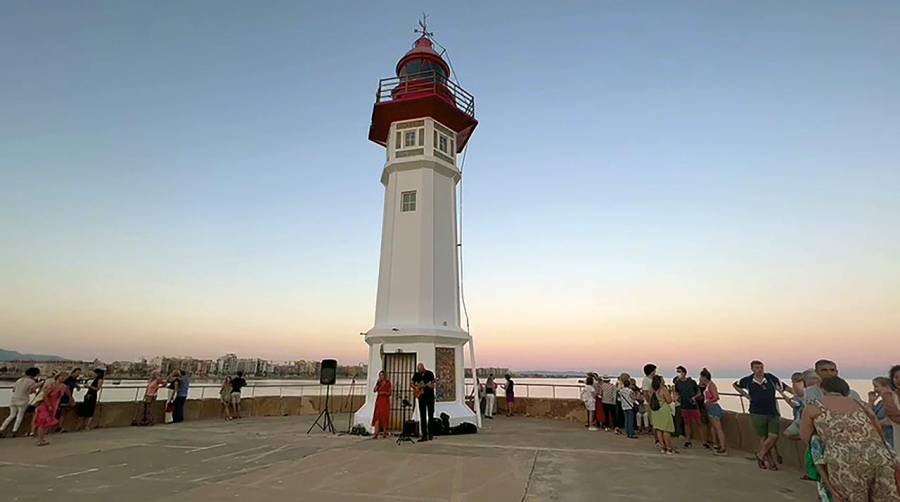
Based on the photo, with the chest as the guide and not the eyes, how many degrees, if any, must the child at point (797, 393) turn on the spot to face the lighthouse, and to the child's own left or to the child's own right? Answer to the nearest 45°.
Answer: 0° — they already face it

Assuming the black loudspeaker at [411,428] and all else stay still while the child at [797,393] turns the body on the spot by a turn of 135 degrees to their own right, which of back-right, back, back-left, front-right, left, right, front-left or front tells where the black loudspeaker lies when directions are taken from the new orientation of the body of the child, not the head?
back-left

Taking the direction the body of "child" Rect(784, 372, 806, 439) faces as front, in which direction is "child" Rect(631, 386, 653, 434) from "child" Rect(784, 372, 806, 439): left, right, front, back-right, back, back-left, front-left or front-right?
front-right

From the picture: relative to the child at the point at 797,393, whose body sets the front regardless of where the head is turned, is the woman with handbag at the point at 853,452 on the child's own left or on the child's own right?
on the child's own left

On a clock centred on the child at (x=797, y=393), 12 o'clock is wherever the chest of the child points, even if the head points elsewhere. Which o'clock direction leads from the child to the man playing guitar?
The man playing guitar is roughly at 12 o'clock from the child.

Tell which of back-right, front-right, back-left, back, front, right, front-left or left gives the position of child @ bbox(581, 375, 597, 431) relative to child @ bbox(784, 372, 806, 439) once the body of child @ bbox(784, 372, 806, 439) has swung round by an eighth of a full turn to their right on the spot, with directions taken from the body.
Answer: front

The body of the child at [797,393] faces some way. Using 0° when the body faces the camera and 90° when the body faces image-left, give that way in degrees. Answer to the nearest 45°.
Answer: approximately 90°

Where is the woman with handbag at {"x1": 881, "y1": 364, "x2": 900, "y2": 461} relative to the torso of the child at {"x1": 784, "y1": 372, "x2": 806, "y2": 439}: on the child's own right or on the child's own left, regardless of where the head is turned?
on the child's own left

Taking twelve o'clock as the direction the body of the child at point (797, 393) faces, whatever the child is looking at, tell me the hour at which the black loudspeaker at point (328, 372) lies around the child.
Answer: The black loudspeaker is roughly at 12 o'clock from the child.

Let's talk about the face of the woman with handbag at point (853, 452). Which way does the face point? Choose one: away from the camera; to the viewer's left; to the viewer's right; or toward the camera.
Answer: away from the camera

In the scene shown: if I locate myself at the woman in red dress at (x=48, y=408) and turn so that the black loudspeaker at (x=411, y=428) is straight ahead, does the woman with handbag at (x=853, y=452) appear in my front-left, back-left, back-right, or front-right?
front-right

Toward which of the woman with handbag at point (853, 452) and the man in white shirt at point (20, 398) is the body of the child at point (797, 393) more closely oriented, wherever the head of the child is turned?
the man in white shirt

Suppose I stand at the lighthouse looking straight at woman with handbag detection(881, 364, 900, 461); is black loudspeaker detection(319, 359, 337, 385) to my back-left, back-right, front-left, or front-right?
back-right

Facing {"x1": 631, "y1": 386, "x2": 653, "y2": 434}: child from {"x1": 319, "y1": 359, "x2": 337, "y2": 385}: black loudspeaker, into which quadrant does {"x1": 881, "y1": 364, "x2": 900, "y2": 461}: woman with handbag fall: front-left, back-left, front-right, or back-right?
front-right

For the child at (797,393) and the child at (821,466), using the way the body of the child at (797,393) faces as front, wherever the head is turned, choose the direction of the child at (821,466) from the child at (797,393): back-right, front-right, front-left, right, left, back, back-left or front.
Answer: left
